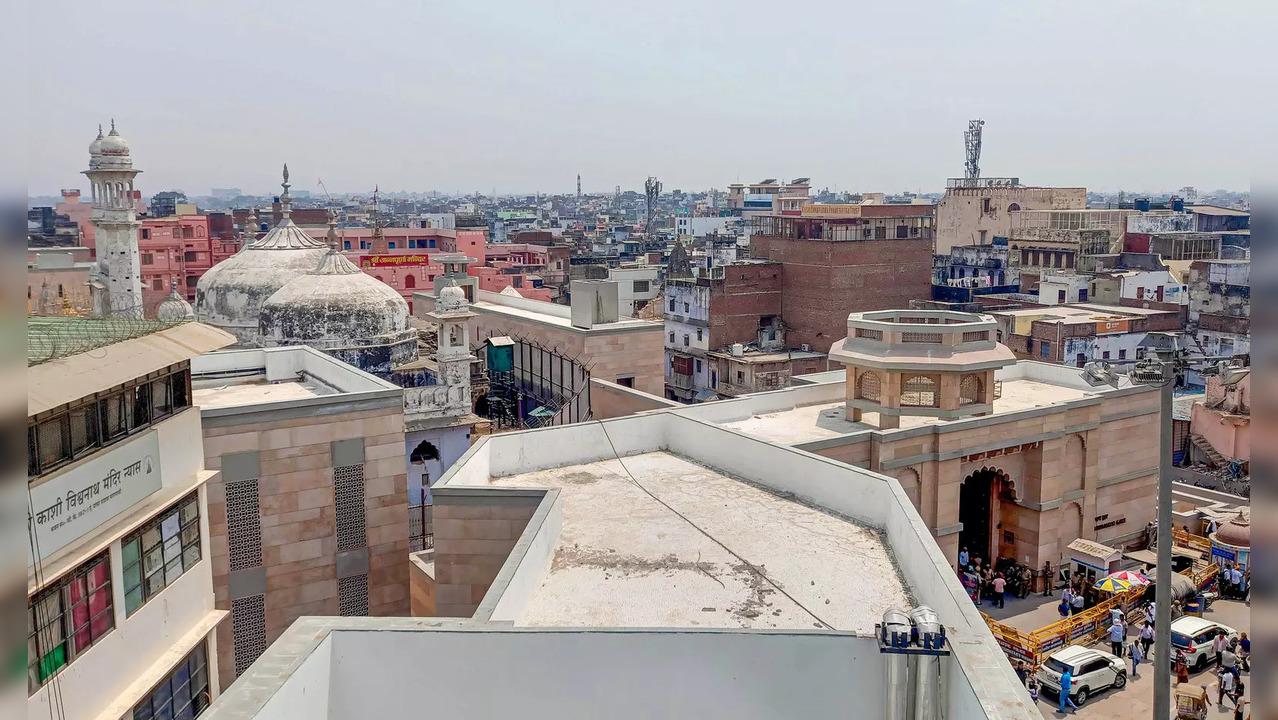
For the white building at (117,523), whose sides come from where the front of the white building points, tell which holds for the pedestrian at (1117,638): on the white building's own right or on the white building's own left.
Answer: on the white building's own left

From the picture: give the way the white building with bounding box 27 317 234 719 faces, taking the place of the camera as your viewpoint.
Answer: facing the viewer and to the right of the viewer

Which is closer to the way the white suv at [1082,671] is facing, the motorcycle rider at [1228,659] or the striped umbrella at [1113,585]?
the motorcycle rider

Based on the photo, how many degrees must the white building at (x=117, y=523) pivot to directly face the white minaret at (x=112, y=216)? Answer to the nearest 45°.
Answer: approximately 135° to its left

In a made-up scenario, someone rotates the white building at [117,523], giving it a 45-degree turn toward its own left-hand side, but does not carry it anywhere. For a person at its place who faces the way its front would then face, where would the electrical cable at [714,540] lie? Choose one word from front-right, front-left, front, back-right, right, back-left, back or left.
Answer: front

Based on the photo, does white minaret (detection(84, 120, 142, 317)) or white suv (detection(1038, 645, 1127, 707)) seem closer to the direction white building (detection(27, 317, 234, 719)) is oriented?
the white suv

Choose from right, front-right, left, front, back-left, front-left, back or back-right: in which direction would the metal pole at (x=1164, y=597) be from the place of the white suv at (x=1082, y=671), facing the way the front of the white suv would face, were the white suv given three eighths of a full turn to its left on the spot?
left
